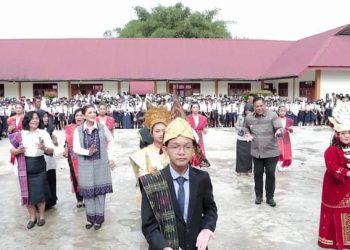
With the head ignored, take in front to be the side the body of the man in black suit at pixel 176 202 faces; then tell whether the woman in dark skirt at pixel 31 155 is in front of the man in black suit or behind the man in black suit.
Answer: behind

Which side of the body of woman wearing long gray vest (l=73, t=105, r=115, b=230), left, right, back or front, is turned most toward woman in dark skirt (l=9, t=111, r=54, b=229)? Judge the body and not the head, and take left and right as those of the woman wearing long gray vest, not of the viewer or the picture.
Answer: right

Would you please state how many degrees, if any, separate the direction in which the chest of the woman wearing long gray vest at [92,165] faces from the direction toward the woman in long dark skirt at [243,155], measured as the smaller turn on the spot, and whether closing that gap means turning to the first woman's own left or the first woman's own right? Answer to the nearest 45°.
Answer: approximately 135° to the first woman's own left

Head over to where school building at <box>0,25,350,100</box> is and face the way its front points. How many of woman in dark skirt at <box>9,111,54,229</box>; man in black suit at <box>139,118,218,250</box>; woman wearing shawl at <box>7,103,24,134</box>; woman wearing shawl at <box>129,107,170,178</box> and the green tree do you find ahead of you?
4

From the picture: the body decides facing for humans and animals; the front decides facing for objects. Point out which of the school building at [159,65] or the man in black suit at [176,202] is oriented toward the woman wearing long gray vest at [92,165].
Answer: the school building

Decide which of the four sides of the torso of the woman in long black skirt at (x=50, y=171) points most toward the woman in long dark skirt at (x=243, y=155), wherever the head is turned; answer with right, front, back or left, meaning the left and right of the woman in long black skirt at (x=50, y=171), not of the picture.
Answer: left

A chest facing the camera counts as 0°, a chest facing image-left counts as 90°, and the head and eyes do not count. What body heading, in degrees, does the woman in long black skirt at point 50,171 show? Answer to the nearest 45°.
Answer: approximately 0°

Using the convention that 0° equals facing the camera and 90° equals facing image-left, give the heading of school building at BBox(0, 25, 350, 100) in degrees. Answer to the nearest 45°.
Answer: approximately 0°

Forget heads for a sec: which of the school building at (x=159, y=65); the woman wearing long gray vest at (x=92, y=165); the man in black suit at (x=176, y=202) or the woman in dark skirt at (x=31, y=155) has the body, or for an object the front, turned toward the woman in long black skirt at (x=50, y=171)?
the school building
